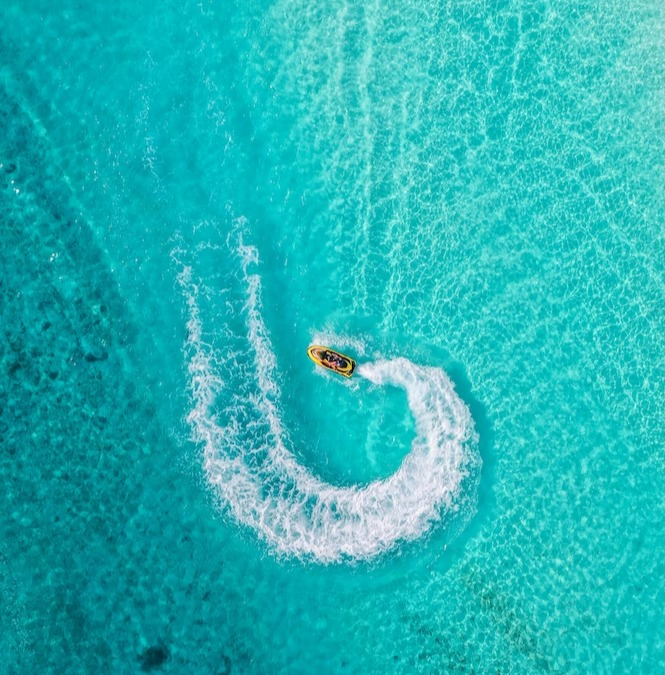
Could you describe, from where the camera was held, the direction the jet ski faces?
facing away from the viewer and to the left of the viewer
